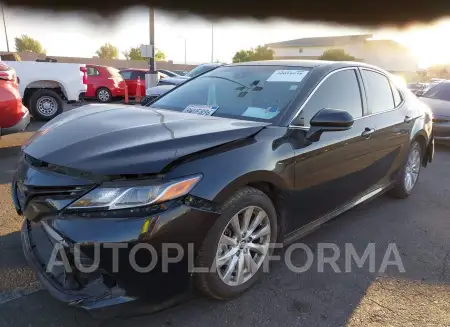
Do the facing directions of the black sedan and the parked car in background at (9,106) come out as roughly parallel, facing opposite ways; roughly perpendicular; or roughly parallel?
roughly parallel

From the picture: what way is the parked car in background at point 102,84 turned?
to the viewer's left

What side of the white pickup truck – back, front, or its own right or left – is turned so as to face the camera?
left

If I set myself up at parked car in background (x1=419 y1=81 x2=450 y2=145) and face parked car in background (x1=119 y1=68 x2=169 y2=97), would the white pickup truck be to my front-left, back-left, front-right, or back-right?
front-left
